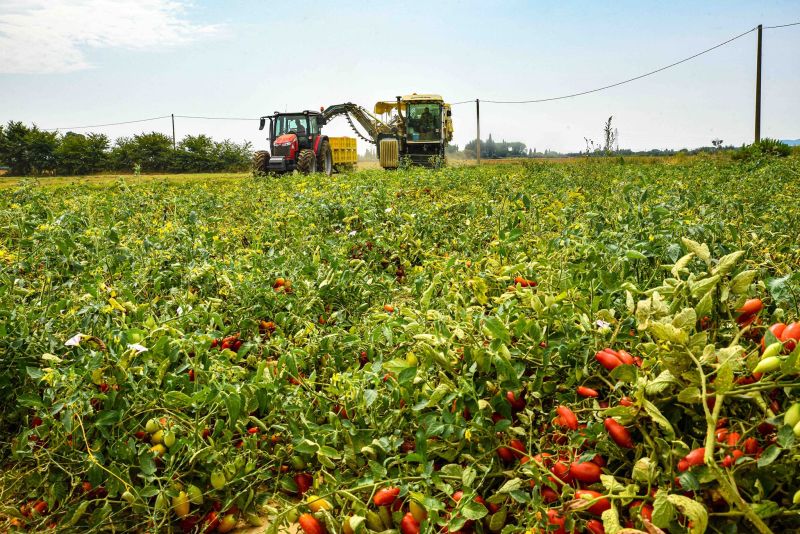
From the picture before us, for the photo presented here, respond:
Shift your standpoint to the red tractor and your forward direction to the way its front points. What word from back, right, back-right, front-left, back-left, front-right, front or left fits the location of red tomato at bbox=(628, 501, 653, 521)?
front-left

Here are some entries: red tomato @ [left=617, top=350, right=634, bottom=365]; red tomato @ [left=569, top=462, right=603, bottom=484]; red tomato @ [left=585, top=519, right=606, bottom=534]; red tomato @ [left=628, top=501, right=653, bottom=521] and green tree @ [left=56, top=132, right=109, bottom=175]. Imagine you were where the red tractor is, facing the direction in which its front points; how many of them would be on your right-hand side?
1

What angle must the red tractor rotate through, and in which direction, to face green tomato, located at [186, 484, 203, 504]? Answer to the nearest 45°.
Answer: approximately 45° to its left

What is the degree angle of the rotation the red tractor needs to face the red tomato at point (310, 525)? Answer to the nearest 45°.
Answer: approximately 45° to its left

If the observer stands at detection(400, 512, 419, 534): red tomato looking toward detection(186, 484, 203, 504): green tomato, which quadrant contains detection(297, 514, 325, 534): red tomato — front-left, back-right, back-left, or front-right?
front-left

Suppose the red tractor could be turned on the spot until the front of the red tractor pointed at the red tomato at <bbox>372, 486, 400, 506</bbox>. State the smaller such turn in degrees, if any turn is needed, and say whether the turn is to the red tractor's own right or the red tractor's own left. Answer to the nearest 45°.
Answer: approximately 45° to the red tractor's own left

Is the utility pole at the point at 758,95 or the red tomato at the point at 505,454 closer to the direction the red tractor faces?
the red tomato

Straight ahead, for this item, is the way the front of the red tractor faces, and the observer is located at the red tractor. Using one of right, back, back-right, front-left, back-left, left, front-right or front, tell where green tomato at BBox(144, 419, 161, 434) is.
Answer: front-left

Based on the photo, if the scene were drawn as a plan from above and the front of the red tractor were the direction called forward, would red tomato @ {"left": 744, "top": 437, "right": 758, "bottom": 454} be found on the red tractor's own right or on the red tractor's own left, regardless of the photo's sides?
on the red tractor's own left

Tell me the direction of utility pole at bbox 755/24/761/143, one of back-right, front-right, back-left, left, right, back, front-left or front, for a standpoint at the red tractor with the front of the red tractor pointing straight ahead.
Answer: back-left

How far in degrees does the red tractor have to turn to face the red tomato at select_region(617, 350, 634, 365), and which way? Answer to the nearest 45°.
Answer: approximately 45° to its left

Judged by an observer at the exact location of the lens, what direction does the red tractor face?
facing the viewer and to the left of the viewer

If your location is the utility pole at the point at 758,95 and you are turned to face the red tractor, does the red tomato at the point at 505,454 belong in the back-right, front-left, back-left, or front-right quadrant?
front-left

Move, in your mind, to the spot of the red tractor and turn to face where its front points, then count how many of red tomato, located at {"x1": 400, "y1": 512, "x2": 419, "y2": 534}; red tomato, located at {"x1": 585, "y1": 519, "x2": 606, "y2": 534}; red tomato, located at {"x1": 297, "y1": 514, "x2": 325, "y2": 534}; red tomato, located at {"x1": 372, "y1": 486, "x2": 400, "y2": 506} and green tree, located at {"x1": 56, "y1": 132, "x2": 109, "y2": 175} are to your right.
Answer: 1

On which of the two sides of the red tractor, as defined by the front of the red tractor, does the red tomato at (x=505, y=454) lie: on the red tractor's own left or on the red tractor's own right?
on the red tractor's own left
